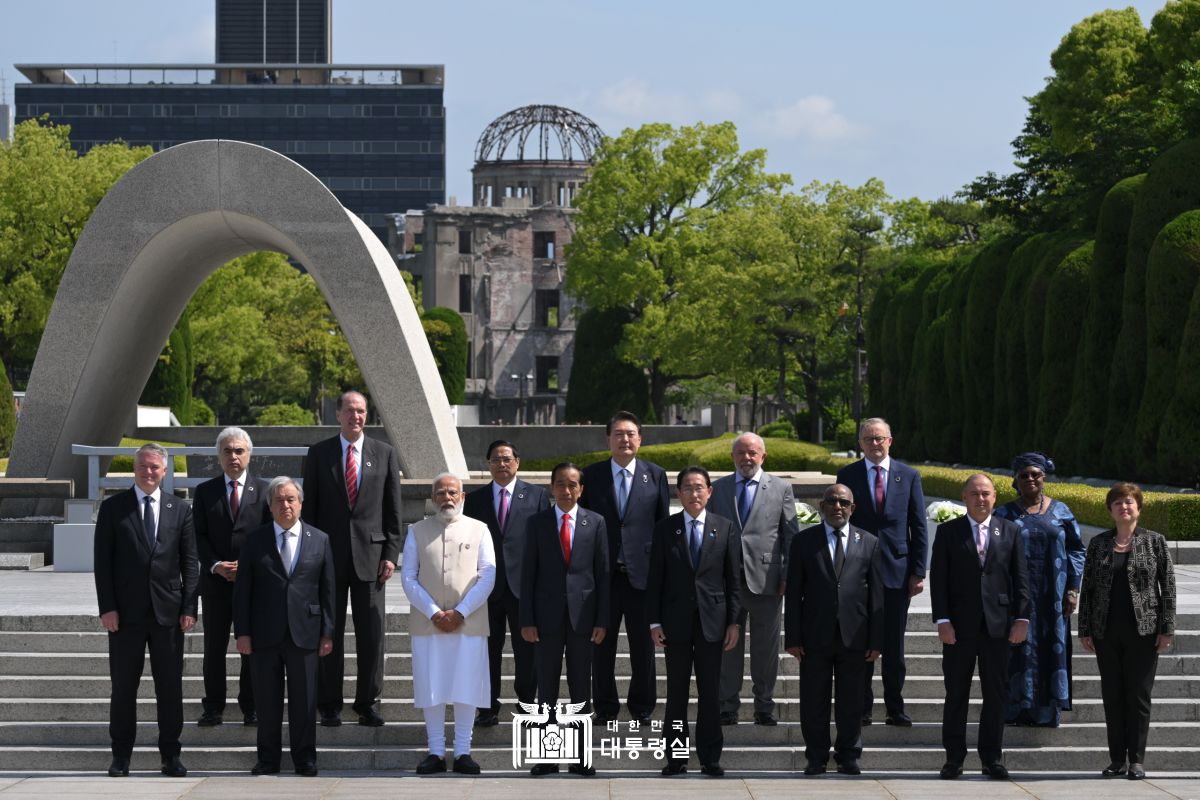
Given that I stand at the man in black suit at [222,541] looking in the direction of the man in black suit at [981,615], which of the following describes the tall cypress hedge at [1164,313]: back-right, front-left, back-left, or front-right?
front-left

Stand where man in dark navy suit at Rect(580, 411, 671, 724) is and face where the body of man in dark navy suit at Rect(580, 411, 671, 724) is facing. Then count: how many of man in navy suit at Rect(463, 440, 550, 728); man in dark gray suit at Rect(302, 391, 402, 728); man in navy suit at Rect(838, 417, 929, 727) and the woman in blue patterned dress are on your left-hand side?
2

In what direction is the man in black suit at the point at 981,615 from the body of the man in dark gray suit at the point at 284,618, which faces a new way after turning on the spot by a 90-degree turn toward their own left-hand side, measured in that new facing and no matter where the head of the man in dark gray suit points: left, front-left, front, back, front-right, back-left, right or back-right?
front

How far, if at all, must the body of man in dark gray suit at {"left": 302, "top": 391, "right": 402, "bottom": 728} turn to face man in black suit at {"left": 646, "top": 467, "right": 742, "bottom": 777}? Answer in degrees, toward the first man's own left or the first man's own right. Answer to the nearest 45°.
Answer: approximately 45° to the first man's own left

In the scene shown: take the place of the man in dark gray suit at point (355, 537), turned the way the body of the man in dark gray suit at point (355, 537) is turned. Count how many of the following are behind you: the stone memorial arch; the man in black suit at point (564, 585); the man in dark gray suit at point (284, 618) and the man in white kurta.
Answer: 1

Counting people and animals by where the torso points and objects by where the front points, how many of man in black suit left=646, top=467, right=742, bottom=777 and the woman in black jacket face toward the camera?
2

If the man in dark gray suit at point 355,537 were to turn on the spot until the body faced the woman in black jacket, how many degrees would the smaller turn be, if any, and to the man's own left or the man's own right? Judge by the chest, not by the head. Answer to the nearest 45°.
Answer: approximately 90° to the man's own left

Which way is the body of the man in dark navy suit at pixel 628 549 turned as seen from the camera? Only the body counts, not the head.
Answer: toward the camera

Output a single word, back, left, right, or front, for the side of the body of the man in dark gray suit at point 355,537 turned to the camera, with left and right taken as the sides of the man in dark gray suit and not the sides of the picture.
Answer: front

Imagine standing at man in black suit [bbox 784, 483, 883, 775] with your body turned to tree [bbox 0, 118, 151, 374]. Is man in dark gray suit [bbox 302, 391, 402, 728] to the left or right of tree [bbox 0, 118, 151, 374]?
left

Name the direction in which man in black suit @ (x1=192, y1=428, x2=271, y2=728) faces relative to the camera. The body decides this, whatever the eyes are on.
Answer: toward the camera

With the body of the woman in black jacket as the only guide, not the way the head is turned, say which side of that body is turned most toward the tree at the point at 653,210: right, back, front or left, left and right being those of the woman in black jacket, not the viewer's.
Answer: back

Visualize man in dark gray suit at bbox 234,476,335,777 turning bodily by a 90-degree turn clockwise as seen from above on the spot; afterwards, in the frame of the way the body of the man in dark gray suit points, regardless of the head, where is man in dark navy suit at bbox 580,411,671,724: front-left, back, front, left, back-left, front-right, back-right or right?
back
